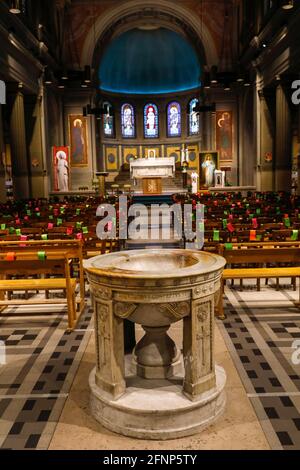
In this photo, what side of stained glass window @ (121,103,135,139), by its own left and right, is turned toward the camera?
front

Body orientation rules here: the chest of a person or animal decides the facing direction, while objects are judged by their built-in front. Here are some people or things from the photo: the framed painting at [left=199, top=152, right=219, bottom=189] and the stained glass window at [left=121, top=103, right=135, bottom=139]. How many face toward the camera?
2

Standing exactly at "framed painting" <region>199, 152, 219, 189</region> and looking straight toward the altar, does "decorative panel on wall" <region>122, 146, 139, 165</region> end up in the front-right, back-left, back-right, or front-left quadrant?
front-right

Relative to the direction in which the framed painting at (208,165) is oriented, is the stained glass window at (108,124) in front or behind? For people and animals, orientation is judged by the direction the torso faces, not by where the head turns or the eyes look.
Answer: behind

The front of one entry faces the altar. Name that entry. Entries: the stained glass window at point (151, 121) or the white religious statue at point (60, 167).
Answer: the stained glass window

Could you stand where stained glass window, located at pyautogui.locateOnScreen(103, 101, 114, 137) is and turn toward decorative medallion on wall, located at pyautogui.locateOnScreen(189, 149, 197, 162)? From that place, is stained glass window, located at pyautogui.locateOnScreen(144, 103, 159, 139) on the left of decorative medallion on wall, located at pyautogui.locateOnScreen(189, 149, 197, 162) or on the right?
left

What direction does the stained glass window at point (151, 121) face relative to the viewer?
toward the camera

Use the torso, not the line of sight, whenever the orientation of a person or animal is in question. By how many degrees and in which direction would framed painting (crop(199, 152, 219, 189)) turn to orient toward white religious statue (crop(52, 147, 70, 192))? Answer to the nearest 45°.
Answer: approximately 90° to its right

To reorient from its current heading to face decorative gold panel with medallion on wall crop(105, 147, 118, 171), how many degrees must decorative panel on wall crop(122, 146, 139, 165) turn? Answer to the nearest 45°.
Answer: approximately 45° to its right

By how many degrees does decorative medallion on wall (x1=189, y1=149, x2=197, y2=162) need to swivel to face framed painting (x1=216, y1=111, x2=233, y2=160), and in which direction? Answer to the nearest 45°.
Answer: approximately 45° to its left

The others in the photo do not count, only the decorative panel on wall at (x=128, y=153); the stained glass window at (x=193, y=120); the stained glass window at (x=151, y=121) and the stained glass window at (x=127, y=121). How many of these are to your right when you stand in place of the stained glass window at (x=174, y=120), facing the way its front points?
3

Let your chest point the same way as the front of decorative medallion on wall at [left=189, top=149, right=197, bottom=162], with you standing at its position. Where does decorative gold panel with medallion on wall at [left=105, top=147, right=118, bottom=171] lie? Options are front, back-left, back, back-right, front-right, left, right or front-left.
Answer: right

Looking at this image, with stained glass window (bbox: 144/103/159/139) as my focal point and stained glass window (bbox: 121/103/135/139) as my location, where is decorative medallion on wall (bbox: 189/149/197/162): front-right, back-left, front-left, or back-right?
front-right

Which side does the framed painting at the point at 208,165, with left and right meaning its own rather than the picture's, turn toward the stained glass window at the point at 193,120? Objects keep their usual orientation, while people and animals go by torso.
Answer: back

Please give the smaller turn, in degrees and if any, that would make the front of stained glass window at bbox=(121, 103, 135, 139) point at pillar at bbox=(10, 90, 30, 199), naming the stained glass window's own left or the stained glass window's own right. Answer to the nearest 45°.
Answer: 0° — it already faces it
